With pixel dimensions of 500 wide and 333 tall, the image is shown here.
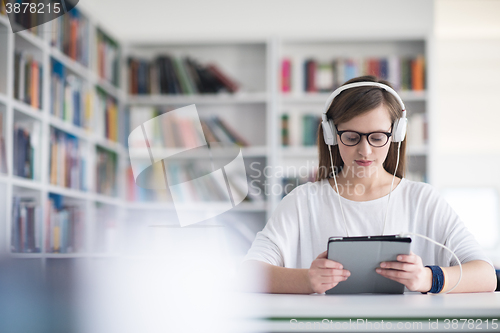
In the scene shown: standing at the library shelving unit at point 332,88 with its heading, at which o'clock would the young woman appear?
The young woman is roughly at 12 o'clock from the library shelving unit.

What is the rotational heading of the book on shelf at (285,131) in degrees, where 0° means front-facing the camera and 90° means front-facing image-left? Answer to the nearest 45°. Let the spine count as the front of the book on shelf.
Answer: approximately 0°

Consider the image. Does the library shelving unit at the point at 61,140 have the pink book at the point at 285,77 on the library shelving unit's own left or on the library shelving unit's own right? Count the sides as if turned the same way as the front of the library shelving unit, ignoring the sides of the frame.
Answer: on the library shelving unit's own left

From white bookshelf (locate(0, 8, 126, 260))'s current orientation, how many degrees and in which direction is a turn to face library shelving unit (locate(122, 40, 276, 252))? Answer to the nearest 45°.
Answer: approximately 90° to its left

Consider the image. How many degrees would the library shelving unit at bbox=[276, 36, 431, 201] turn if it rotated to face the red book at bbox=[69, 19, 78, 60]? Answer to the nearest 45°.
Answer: approximately 45° to its right
